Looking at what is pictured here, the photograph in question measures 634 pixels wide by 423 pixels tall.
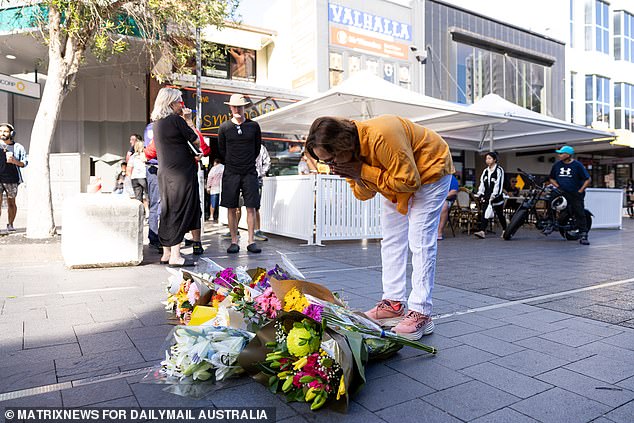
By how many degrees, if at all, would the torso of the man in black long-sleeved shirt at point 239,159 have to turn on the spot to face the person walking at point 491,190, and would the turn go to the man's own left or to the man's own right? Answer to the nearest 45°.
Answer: approximately 135° to the man's own left

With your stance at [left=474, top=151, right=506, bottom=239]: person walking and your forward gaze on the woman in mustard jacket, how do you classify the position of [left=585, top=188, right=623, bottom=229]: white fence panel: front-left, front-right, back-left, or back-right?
back-left

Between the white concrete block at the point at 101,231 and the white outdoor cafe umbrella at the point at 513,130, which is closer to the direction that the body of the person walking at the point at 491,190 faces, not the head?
the white concrete block

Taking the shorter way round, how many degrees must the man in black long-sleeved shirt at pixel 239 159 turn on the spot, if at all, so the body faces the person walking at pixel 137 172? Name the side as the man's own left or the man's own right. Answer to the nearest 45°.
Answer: approximately 135° to the man's own right

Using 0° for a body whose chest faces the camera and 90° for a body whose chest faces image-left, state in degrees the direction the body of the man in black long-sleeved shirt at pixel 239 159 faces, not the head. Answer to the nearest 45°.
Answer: approximately 0°

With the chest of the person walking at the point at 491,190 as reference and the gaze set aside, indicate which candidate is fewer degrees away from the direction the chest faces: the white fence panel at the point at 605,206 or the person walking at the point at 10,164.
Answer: the person walking

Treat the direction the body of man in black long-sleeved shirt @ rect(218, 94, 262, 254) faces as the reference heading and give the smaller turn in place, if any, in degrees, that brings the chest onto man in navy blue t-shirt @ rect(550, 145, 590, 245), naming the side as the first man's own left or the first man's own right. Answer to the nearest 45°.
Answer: approximately 90° to the first man's own left

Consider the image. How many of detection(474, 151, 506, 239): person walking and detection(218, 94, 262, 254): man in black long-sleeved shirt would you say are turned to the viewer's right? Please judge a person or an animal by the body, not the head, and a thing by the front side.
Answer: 0

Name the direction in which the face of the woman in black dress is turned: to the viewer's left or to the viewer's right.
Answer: to the viewer's right

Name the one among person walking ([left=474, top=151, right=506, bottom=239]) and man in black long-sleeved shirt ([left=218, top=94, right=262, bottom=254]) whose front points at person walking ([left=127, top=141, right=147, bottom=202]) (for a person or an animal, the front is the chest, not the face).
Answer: person walking ([left=474, top=151, right=506, bottom=239])

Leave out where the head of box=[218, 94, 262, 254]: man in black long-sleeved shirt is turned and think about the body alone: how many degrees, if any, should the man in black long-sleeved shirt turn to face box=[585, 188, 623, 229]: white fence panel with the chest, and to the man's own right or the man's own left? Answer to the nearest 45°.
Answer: approximately 135° to the man's own left

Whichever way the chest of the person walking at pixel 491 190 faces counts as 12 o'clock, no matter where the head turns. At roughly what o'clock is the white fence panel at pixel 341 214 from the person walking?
The white fence panel is roughly at 12 o'clock from the person walking.

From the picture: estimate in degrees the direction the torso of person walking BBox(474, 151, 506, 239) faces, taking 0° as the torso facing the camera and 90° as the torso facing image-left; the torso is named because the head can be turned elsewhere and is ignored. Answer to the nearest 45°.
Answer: approximately 45°
